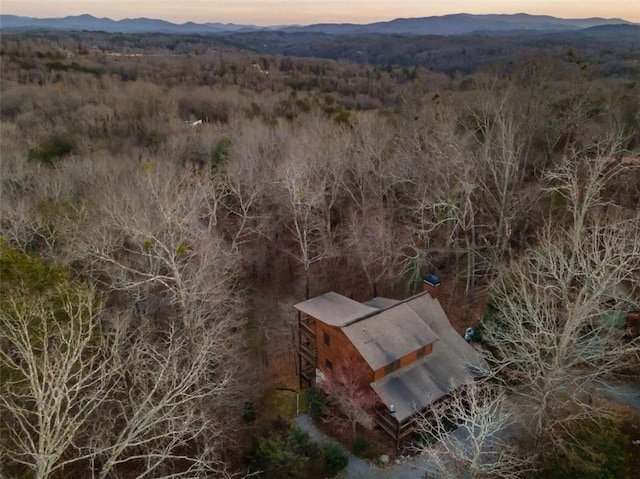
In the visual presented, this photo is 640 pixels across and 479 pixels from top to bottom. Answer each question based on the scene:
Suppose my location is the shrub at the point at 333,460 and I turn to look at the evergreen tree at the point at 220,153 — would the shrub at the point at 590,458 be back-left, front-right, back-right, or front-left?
back-right

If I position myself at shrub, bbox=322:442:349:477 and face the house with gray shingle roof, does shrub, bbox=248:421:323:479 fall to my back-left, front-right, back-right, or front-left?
back-left

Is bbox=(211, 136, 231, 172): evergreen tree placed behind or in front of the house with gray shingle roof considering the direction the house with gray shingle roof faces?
behind
